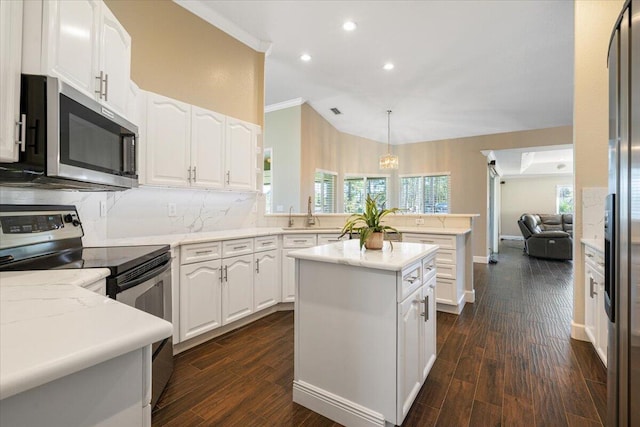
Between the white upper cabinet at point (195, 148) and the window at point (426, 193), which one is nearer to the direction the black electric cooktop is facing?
the window

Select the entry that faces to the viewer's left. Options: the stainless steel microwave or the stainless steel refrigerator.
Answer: the stainless steel refrigerator

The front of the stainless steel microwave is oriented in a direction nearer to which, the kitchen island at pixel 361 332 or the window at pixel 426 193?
the kitchen island

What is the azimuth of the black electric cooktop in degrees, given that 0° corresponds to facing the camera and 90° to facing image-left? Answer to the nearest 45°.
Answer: approximately 315°

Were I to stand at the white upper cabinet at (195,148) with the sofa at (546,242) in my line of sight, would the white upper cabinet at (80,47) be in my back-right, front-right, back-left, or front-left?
back-right

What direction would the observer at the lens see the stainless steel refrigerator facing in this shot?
facing to the left of the viewer

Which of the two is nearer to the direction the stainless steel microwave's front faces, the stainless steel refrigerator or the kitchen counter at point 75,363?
the stainless steel refrigerator

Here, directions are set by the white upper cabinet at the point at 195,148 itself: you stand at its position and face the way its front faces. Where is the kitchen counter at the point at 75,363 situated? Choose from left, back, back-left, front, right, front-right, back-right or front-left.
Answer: front-right

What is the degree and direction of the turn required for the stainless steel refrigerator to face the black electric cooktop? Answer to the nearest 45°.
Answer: approximately 45° to its left

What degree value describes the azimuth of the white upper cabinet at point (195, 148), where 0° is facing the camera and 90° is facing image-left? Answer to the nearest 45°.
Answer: approximately 315°

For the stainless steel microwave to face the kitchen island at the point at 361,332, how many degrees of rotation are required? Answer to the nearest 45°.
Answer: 0° — it already faces it

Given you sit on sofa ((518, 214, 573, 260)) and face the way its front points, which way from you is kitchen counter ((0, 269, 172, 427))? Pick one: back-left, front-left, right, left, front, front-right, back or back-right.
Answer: front-right
